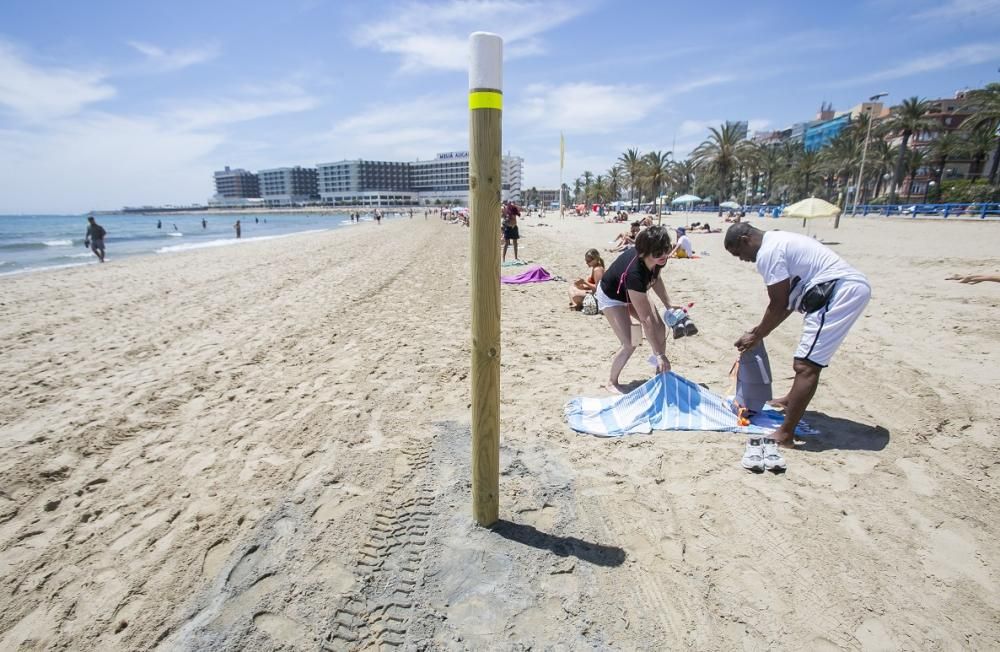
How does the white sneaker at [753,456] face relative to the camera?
toward the camera

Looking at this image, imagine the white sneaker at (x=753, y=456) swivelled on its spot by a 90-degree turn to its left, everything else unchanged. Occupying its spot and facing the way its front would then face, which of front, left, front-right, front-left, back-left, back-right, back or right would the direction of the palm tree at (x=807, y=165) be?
left

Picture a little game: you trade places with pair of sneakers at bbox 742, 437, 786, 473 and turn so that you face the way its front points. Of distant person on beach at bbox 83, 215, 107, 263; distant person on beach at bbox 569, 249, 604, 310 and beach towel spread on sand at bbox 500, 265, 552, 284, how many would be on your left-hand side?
0

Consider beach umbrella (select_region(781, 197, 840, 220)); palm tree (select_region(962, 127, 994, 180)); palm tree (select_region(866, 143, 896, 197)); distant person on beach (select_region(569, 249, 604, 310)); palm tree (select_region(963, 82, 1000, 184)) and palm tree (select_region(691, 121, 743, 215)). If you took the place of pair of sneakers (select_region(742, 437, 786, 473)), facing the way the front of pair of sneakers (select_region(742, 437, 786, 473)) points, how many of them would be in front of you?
0

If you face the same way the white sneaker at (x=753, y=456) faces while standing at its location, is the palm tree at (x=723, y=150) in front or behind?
behind

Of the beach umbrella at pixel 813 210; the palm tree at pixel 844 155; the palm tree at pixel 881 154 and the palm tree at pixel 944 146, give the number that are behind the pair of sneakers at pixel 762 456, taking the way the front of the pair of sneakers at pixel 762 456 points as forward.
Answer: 4

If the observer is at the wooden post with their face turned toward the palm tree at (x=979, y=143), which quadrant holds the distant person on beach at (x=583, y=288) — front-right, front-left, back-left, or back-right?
front-left

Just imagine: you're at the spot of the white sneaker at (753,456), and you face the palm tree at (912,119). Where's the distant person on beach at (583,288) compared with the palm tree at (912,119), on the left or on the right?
left

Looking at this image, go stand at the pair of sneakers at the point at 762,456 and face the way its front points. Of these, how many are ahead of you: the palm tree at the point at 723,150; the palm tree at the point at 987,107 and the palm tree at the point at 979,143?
0

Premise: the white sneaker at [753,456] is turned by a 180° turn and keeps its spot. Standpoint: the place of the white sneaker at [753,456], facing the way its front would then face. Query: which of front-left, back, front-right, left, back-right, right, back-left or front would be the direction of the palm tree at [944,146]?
front

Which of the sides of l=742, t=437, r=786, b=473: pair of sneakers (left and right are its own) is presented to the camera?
front

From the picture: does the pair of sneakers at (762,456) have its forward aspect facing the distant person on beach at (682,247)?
no

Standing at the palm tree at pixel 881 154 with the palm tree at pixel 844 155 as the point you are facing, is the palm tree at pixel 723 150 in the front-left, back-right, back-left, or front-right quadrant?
front-left

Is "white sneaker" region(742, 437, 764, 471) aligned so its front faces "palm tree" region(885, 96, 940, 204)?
no

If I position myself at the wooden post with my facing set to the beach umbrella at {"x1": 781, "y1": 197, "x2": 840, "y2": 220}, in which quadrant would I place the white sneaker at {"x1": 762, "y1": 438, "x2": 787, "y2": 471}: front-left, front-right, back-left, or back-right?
front-right

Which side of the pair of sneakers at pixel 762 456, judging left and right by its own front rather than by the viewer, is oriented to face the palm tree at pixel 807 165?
back

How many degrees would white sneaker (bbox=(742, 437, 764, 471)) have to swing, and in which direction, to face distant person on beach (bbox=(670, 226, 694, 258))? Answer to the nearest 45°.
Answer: approximately 180°
